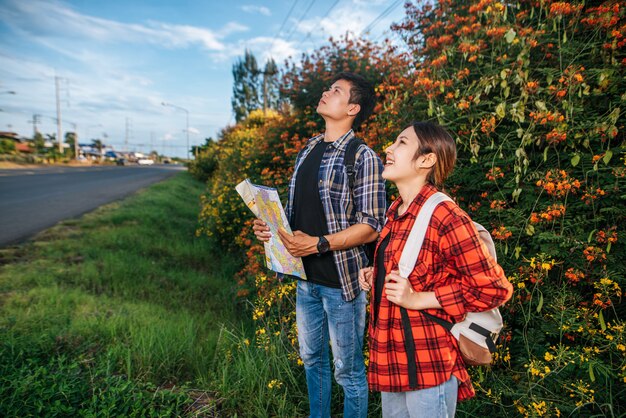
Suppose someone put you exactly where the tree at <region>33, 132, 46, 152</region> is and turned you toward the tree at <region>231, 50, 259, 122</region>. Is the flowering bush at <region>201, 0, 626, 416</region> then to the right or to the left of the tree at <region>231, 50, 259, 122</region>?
right

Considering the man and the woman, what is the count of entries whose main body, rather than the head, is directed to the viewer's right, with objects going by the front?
0

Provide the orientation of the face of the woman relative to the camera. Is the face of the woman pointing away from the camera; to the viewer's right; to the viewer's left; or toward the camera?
to the viewer's left

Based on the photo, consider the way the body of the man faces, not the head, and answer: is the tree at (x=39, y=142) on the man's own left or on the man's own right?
on the man's own right

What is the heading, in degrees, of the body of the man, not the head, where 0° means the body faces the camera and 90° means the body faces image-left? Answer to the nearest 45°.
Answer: approximately 45°

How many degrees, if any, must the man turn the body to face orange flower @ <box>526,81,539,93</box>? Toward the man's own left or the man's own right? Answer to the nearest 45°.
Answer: approximately 180°

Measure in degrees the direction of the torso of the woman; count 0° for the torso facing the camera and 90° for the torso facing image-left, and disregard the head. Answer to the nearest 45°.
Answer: approximately 90°
